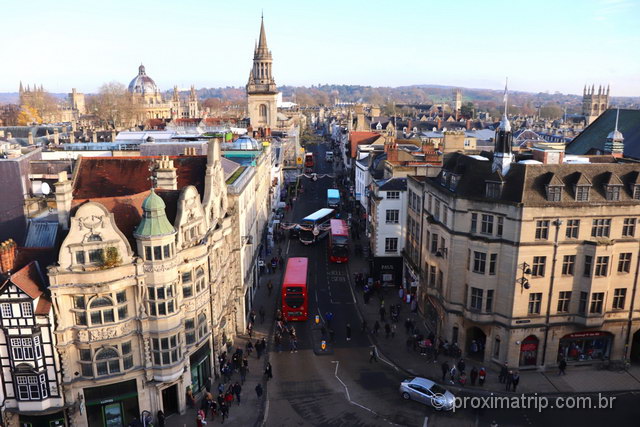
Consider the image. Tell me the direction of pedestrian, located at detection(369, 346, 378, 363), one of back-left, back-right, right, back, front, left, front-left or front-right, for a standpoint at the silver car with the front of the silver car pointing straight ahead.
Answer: back

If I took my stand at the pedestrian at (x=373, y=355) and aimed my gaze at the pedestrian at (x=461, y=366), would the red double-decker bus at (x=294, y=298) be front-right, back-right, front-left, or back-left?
back-left

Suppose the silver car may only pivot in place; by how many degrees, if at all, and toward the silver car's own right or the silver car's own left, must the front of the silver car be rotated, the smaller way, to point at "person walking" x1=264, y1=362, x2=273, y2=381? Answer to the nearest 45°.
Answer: approximately 135° to the silver car's own right

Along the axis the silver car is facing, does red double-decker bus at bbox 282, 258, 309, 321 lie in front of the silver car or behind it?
behind

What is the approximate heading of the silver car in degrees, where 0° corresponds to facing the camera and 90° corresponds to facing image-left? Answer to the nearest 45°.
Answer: approximately 315°

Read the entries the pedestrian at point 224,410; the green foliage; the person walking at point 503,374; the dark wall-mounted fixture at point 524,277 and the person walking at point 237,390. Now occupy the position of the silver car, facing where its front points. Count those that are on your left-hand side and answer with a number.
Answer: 2

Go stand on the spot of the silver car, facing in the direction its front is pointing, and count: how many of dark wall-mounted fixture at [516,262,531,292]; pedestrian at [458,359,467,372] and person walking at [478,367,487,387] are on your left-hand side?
3

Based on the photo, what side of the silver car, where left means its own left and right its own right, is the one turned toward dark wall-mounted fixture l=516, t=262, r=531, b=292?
left

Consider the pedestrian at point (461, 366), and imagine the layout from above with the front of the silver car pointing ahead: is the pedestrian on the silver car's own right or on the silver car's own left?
on the silver car's own left

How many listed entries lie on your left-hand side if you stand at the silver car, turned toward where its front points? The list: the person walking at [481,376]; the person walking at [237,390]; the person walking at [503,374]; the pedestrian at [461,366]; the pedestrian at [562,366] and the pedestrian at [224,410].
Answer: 4

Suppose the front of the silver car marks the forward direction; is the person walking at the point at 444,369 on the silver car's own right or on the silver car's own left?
on the silver car's own left

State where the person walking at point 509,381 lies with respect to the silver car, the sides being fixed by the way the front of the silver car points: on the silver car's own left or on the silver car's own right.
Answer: on the silver car's own left
